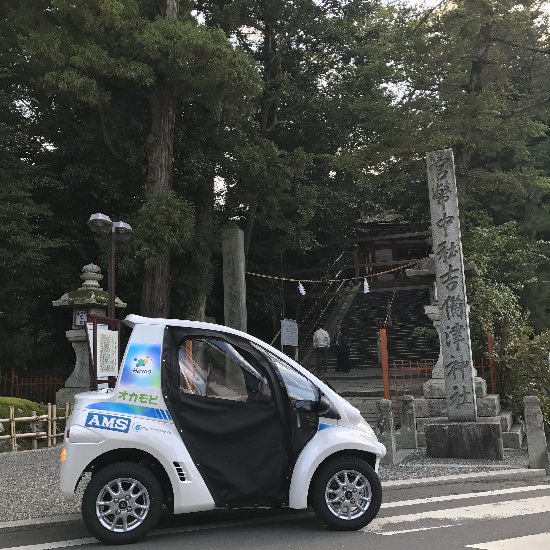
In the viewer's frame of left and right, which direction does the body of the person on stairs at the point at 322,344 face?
facing away from the viewer

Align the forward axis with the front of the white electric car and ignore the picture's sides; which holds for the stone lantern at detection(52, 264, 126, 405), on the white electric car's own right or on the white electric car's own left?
on the white electric car's own left

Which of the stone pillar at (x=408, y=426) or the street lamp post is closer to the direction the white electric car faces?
the stone pillar

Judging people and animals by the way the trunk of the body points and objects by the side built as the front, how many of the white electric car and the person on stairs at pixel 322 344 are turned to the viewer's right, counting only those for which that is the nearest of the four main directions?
1

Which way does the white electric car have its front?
to the viewer's right

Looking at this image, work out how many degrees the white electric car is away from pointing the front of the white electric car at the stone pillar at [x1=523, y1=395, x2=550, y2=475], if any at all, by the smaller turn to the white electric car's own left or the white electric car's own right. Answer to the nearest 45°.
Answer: approximately 45° to the white electric car's own left

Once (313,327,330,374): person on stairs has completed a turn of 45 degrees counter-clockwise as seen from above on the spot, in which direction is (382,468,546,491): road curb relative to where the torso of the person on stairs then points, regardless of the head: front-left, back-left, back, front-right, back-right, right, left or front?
back-left

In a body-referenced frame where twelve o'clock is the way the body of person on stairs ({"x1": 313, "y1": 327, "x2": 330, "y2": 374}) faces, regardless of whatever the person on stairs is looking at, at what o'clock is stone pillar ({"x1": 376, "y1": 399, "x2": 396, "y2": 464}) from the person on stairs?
The stone pillar is roughly at 6 o'clock from the person on stairs.

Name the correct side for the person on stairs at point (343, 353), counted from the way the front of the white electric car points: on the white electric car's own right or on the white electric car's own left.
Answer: on the white electric car's own left

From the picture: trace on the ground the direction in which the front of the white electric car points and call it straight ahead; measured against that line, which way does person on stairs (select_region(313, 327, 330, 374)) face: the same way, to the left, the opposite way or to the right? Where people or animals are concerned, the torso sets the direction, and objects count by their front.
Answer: to the left

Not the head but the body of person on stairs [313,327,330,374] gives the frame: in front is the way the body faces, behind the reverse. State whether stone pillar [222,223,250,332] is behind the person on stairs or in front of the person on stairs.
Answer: behind
